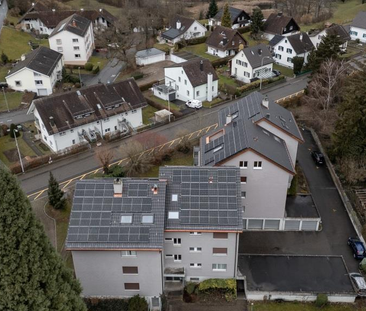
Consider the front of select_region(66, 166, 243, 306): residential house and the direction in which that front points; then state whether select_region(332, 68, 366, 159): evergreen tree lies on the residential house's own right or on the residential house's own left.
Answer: on the residential house's own left

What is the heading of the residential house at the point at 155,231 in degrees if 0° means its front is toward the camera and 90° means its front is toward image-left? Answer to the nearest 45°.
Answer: approximately 0°

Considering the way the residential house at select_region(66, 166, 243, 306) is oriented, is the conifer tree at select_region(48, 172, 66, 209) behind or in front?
behind

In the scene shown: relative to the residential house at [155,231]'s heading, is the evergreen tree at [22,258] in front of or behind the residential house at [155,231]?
in front

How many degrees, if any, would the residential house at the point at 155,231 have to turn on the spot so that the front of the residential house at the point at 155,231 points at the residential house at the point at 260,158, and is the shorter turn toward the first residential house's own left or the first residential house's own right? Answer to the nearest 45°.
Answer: approximately 135° to the first residential house's own left

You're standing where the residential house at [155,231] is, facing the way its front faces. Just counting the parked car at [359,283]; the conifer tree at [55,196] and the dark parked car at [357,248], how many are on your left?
2

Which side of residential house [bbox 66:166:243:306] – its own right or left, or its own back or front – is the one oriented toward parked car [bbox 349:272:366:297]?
left

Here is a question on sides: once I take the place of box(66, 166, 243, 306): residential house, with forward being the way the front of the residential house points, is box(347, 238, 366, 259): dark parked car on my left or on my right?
on my left
